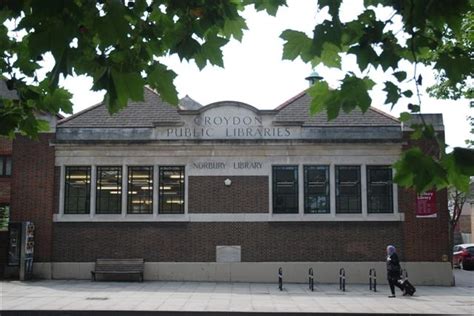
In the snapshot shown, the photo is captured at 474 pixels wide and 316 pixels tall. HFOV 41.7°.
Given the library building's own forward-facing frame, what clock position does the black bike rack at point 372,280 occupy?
The black bike rack is roughly at 10 o'clock from the library building.

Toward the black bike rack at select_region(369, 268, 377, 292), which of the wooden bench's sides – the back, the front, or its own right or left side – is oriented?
left

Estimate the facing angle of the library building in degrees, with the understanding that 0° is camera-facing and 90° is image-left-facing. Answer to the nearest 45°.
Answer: approximately 0°
